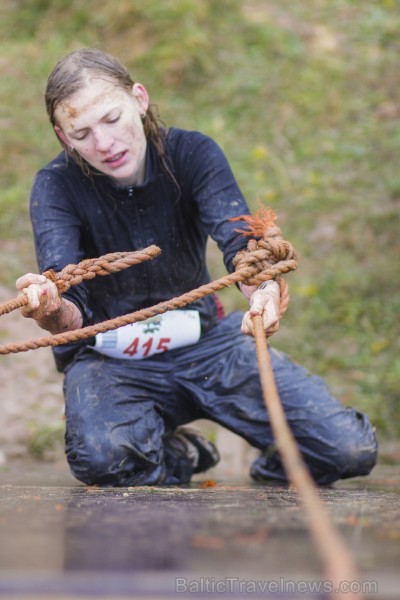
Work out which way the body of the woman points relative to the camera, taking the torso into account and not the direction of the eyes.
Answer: toward the camera
